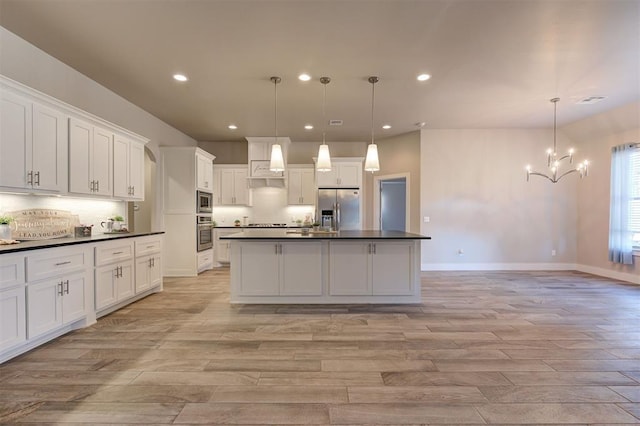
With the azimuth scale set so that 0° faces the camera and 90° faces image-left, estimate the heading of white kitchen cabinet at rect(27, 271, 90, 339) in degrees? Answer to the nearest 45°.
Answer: approximately 315°

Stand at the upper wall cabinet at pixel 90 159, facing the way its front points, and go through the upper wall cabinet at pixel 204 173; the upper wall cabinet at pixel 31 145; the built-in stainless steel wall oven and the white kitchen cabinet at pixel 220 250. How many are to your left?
3

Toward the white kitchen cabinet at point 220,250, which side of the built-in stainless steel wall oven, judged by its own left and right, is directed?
left

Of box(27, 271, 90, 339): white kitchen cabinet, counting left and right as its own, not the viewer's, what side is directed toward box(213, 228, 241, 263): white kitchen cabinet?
left

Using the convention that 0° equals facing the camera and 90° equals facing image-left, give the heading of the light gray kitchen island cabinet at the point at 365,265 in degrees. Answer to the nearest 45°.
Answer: approximately 0°

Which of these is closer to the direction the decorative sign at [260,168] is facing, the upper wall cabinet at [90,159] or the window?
the upper wall cabinet

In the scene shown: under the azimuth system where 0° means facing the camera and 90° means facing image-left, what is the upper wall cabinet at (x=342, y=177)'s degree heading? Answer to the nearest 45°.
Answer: approximately 0°
